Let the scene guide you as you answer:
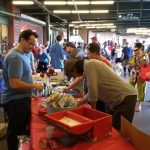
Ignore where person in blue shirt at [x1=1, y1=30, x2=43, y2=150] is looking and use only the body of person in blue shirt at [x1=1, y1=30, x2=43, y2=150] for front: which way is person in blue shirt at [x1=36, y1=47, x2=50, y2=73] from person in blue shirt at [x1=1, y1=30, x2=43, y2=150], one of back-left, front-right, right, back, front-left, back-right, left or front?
left

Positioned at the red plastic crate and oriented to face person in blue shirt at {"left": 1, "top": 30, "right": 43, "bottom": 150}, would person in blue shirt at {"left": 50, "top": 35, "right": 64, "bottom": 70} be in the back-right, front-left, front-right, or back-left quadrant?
front-right

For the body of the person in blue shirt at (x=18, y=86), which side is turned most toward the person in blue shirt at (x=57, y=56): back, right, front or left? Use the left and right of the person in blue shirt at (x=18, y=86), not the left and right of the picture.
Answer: left

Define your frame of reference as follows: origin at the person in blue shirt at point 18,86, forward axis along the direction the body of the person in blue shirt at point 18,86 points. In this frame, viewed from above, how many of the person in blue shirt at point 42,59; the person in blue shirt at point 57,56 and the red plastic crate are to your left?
2

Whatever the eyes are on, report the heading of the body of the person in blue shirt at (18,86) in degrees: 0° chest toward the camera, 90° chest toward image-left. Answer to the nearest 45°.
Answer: approximately 270°

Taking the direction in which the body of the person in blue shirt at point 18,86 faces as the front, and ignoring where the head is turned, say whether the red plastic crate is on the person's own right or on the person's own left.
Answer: on the person's own right
